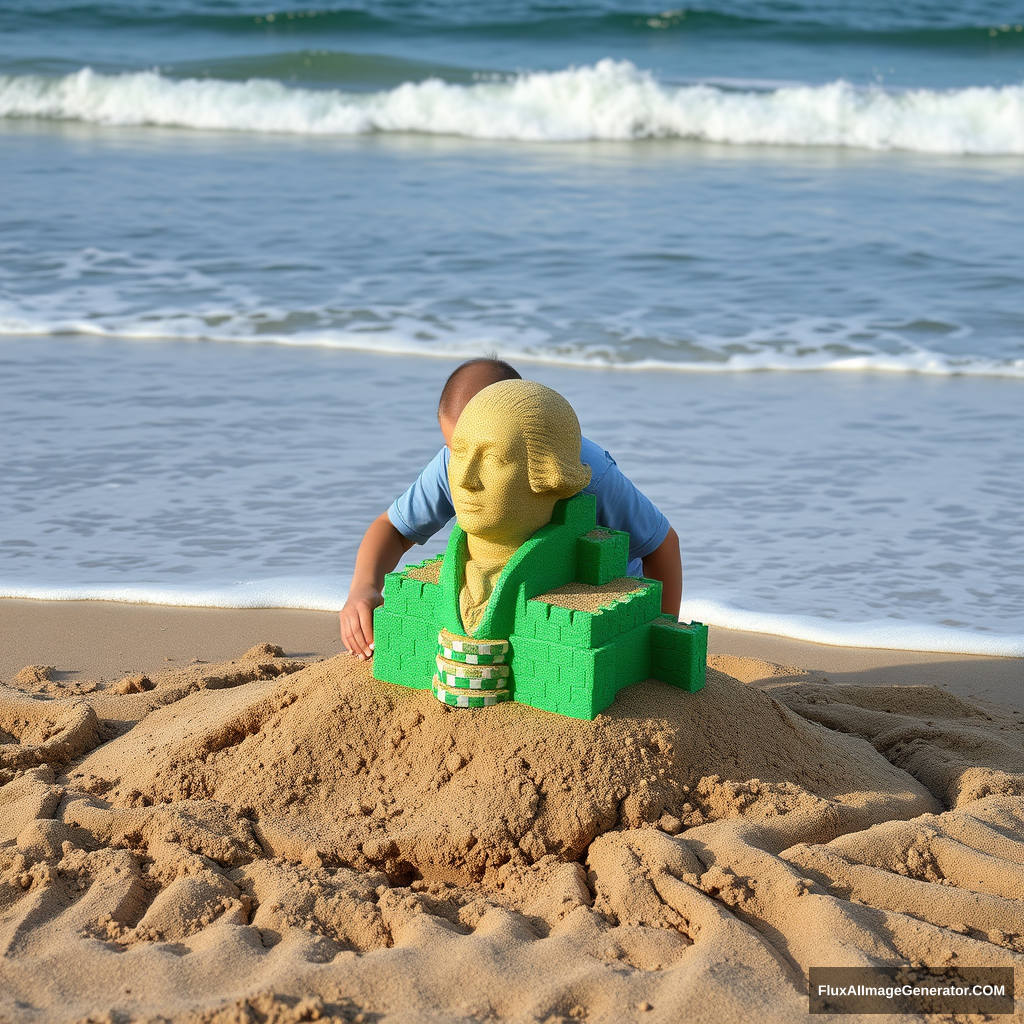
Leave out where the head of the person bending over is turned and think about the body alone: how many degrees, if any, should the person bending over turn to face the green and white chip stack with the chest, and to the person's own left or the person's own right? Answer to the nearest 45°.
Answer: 0° — they already face it

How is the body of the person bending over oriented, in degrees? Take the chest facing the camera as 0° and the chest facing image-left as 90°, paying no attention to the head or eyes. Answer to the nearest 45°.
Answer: approximately 0°
